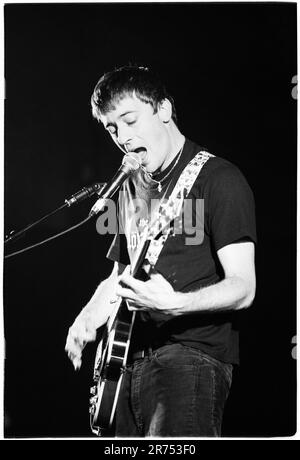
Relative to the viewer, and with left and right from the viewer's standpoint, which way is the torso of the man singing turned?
facing the viewer and to the left of the viewer

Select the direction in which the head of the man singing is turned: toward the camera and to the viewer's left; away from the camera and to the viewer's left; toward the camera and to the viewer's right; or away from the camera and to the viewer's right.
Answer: toward the camera and to the viewer's left
